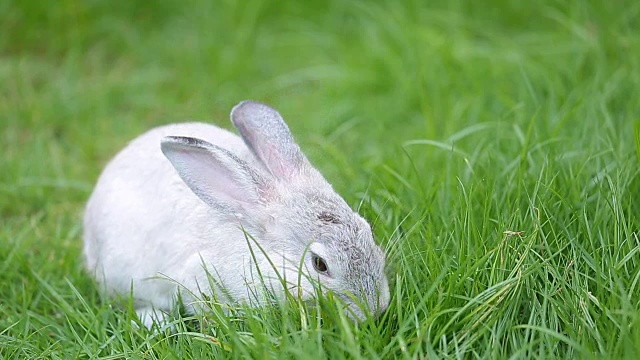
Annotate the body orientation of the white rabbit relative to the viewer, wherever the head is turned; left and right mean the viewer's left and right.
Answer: facing the viewer and to the right of the viewer
